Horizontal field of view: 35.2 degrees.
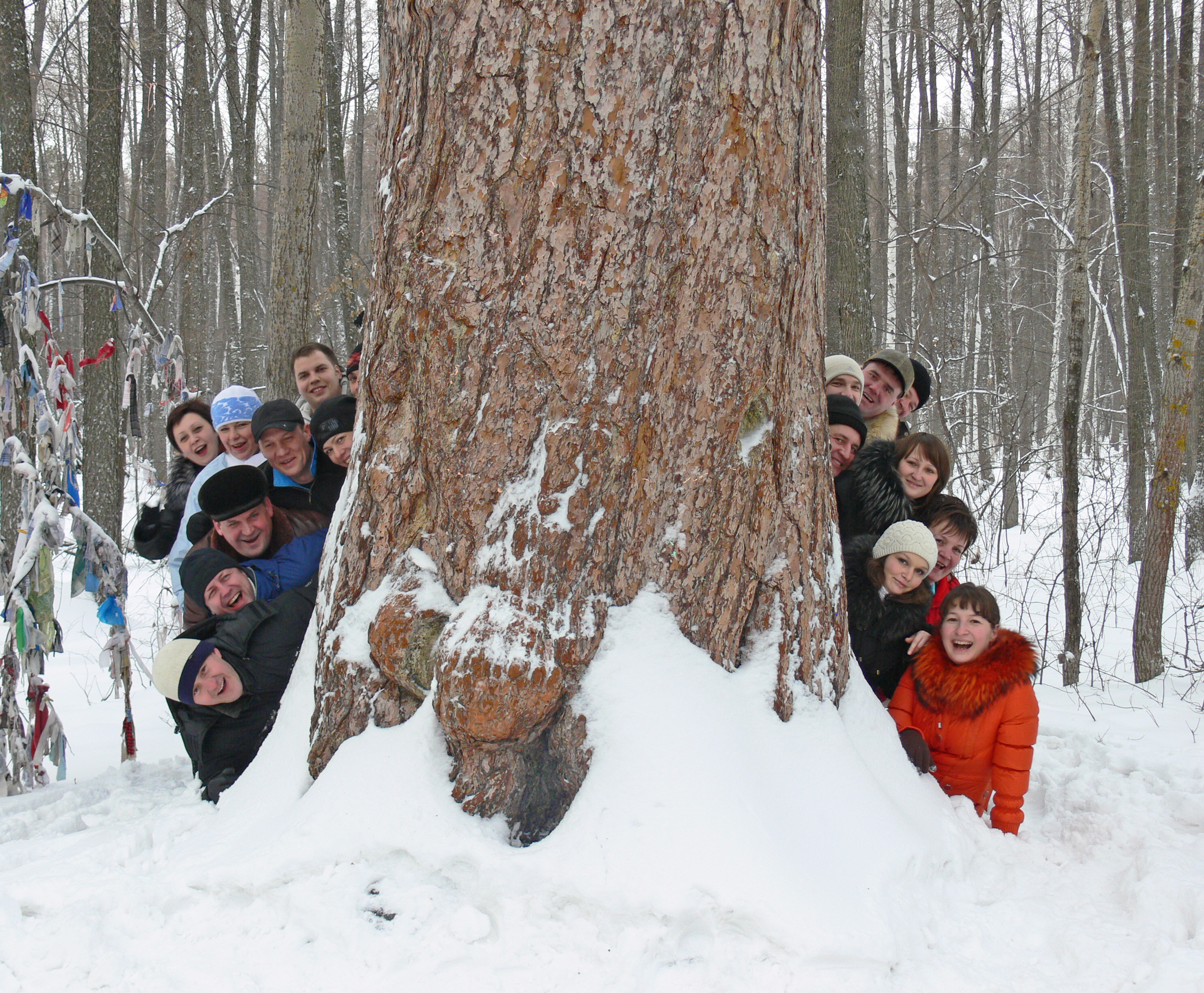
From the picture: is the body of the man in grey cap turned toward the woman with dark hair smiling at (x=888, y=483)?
yes

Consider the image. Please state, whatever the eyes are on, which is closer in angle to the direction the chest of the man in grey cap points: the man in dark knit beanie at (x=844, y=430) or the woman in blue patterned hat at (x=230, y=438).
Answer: the man in dark knit beanie

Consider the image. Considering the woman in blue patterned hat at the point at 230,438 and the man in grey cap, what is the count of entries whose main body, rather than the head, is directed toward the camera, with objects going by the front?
2
